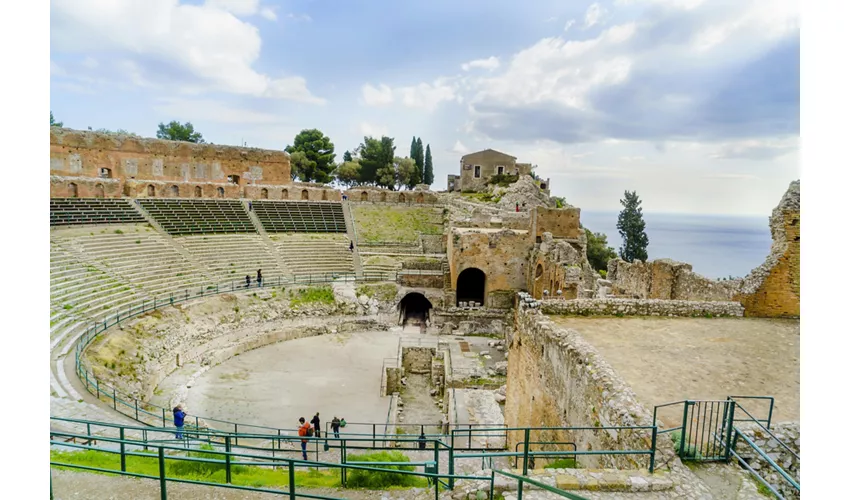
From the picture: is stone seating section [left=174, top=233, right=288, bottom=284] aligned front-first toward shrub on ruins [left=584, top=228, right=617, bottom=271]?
no

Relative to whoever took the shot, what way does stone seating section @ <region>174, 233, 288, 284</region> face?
facing the viewer and to the right of the viewer

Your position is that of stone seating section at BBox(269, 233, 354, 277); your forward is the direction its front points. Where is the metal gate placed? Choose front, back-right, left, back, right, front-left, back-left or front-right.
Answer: front

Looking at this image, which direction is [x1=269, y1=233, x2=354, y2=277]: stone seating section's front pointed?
toward the camera

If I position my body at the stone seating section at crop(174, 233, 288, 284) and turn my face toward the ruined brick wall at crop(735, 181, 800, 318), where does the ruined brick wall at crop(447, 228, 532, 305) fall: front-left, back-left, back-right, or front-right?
front-left

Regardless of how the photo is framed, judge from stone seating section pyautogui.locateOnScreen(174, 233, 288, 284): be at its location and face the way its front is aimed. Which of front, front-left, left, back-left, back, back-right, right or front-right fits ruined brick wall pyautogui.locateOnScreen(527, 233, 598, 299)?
front

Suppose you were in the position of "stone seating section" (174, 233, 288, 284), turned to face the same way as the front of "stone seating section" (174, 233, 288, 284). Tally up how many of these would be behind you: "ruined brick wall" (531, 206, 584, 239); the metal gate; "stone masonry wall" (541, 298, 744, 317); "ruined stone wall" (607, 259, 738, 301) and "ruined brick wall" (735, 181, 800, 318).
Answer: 0

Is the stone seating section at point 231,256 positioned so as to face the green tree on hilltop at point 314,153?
no

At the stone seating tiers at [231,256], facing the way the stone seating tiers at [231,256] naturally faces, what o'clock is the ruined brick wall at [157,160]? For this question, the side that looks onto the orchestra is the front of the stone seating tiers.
The ruined brick wall is roughly at 7 o'clock from the stone seating tiers.

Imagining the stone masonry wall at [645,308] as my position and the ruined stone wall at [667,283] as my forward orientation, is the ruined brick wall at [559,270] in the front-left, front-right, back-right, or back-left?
front-left

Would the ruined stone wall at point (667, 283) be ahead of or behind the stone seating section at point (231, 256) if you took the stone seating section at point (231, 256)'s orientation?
ahead

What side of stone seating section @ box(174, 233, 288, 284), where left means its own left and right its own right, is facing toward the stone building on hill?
left

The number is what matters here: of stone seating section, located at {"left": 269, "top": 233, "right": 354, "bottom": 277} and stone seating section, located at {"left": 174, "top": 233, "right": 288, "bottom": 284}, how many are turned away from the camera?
0

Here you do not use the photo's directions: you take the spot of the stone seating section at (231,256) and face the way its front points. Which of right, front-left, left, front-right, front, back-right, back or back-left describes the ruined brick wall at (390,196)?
left

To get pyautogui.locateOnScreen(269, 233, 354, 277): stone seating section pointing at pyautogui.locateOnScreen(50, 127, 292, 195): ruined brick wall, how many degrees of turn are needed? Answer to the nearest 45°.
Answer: approximately 135° to its right

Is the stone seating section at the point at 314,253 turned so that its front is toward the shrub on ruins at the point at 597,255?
no
